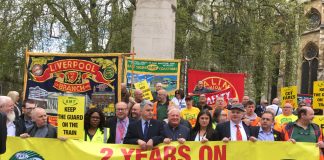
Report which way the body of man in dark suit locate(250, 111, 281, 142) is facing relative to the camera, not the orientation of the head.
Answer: toward the camera

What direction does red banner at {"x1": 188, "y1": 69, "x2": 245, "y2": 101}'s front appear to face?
toward the camera

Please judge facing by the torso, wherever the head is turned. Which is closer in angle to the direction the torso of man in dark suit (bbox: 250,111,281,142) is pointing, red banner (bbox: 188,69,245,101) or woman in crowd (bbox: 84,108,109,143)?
the woman in crowd

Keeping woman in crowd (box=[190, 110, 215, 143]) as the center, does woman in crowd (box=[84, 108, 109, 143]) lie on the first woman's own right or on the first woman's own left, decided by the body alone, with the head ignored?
on the first woman's own right

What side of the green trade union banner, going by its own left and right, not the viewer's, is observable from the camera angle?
front
